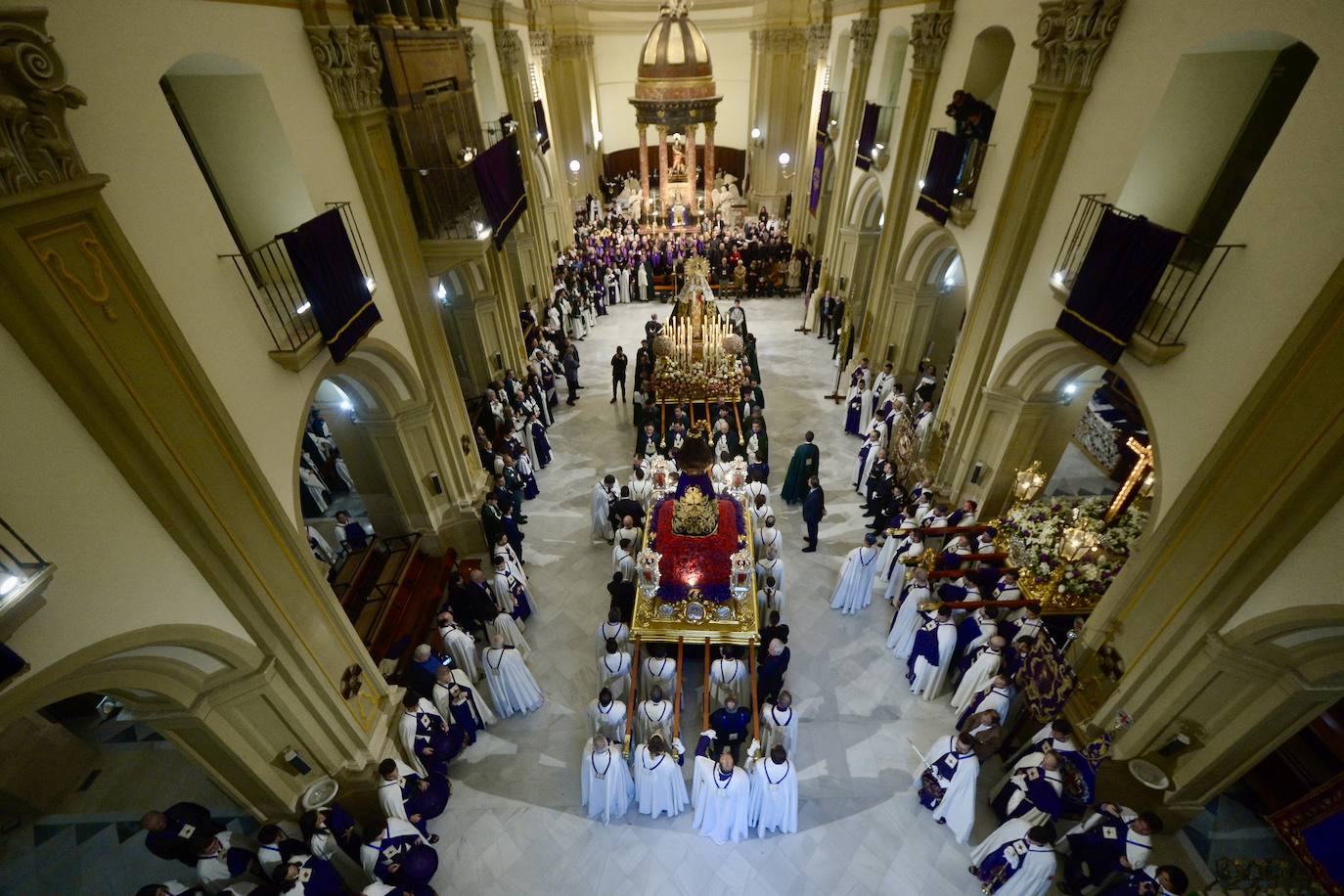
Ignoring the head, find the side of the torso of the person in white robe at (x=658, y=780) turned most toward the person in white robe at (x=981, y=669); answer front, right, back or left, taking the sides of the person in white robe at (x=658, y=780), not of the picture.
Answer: right

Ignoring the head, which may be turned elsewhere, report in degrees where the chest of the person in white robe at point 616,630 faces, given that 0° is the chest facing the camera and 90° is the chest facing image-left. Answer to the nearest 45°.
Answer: approximately 180°

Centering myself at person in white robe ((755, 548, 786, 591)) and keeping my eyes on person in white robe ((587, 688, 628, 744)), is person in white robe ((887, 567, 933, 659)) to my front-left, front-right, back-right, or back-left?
back-left

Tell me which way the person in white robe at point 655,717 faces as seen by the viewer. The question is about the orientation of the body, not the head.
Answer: away from the camera

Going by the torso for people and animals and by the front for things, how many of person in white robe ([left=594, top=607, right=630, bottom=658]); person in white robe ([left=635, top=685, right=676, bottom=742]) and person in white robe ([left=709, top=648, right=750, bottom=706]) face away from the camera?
3

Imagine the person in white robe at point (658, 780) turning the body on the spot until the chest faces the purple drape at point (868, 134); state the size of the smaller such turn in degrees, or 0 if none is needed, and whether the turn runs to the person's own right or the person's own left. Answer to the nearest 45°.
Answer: approximately 45° to the person's own right

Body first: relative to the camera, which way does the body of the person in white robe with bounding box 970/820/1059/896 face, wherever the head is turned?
to the viewer's left
